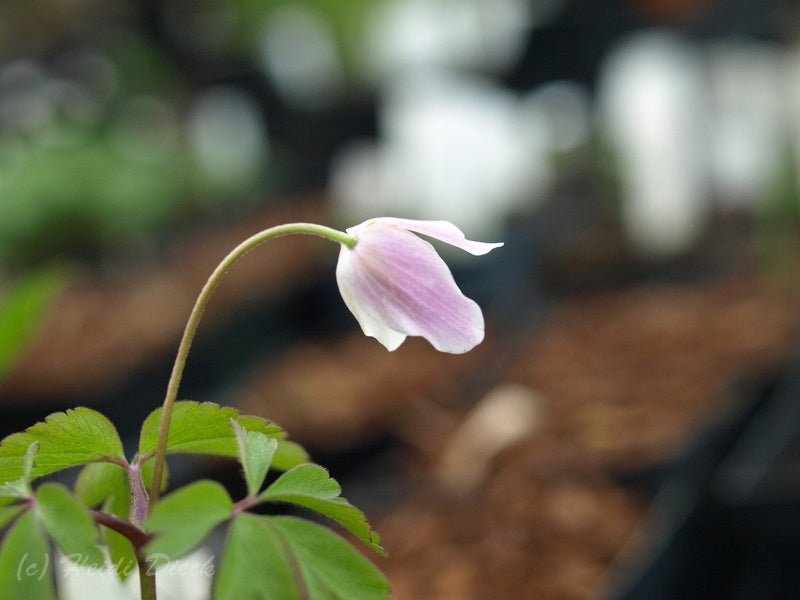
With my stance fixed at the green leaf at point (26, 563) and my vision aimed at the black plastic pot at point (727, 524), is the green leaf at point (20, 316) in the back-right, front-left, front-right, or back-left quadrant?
front-left

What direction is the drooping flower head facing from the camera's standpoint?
to the viewer's right

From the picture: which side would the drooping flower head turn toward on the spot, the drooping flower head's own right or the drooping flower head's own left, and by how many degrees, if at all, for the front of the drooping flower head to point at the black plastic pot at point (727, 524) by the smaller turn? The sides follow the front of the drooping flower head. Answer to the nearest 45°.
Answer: approximately 45° to the drooping flower head's own left
